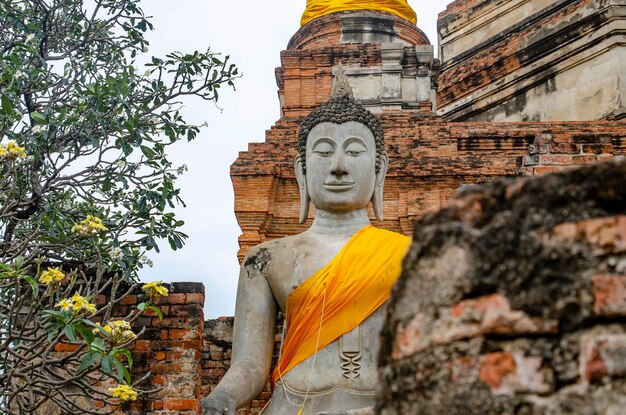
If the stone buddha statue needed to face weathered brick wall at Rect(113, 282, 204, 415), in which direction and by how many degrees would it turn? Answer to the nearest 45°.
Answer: approximately 135° to its right

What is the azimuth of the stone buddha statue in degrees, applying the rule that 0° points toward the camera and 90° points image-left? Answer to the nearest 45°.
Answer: approximately 0°

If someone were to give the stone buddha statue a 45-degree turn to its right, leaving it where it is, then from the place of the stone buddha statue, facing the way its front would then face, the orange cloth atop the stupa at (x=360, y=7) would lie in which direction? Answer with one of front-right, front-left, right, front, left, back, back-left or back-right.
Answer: back-right

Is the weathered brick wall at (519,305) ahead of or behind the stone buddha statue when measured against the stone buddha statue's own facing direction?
ahead
